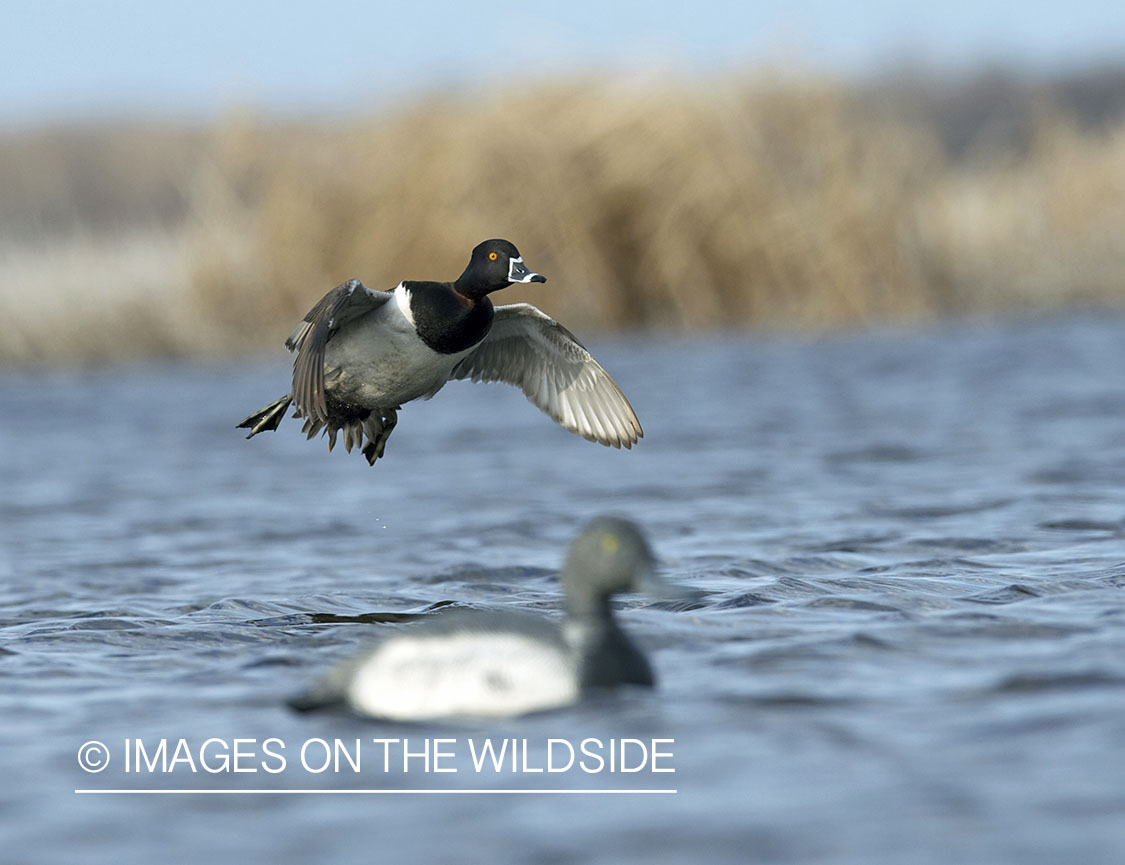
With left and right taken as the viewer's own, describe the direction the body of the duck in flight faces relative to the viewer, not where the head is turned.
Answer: facing the viewer and to the right of the viewer
